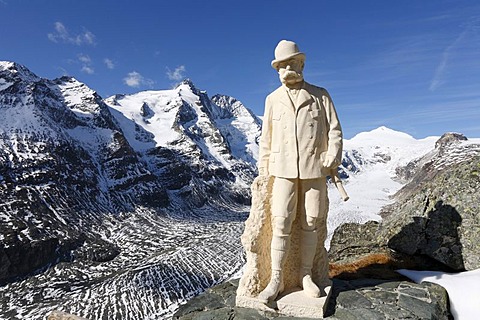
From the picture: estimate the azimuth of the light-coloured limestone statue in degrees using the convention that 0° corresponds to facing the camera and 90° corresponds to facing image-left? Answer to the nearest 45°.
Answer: approximately 0°
